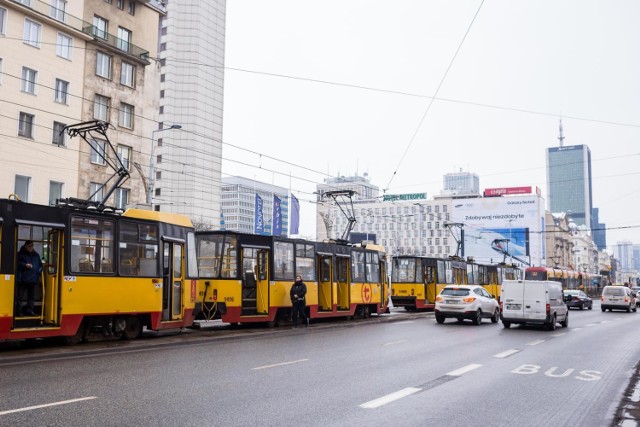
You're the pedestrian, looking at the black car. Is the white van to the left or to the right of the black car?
right

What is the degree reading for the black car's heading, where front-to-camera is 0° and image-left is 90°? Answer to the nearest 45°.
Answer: approximately 225°

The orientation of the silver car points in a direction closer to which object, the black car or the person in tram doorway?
the black car

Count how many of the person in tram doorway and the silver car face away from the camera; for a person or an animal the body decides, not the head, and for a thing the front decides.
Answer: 1

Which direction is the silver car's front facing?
away from the camera
